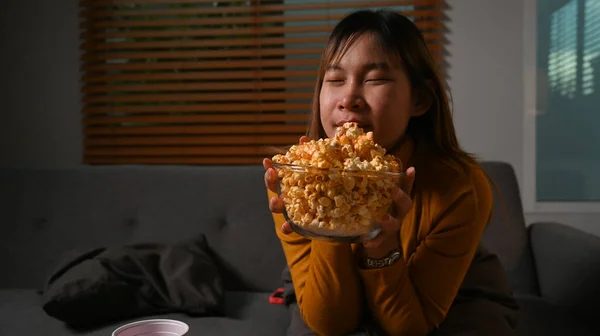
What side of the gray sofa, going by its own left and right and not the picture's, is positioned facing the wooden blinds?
back

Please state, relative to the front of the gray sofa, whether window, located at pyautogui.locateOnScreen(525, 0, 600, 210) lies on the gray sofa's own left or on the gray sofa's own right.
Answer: on the gray sofa's own left

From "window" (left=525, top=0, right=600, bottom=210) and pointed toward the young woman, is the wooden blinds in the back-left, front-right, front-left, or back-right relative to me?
front-right

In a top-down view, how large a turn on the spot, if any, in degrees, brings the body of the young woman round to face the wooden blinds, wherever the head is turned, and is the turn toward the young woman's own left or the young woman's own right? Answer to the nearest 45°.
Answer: approximately 90° to the young woman's own right

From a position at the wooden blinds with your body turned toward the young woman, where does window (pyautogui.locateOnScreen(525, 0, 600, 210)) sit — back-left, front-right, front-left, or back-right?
front-left

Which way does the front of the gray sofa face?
toward the camera

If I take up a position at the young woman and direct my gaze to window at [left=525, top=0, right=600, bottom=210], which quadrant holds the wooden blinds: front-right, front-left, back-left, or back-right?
front-left
